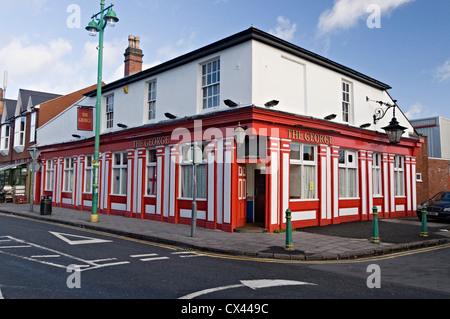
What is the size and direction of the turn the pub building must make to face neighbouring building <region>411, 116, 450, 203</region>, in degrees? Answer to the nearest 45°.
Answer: approximately 135° to its left

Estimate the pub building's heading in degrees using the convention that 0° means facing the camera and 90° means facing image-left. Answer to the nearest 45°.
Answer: approximately 0°

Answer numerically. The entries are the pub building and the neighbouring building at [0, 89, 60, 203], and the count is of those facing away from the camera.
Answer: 0

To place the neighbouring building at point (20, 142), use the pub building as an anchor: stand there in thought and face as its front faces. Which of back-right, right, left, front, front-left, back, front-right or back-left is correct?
back-right

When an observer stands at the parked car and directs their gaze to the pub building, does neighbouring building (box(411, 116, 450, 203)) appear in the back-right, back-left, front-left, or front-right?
back-right

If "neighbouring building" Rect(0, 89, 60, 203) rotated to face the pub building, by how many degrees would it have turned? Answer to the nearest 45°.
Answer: approximately 45° to its left

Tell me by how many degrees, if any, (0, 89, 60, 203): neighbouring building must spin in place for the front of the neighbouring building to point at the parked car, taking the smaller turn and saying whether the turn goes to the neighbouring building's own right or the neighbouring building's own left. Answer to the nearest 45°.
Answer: approximately 90° to the neighbouring building's own left

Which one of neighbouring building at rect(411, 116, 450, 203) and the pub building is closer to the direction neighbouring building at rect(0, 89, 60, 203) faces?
the pub building

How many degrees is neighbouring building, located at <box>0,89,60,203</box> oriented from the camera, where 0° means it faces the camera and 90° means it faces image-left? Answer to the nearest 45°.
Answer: approximately 45°

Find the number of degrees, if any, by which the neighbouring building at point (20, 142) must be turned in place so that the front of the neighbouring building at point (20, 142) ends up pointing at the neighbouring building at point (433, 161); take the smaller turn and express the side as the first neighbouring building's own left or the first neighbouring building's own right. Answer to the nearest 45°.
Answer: approximately 90° to the first neighbouring building's own left

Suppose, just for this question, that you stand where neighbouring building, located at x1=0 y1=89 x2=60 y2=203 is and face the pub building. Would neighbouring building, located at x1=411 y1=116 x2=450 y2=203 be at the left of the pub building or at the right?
left
